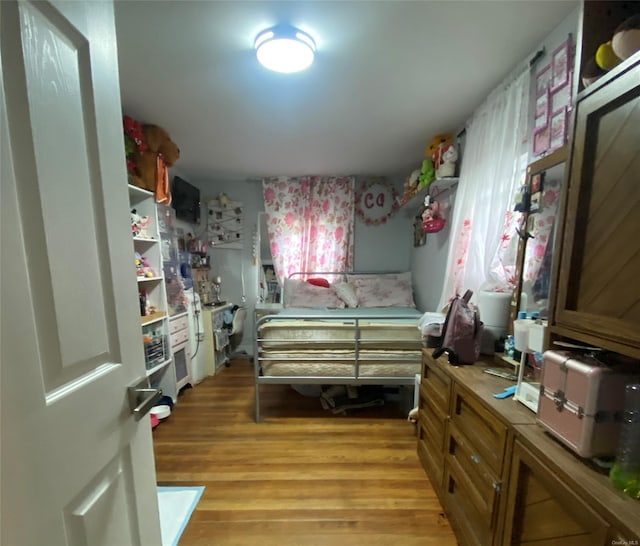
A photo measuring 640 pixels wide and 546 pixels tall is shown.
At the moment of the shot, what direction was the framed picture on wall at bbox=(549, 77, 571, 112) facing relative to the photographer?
facing the viewer and to the left of the viewer

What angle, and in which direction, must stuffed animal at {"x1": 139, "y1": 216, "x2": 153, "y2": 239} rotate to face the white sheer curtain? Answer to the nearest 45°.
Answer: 0° — it already faces it

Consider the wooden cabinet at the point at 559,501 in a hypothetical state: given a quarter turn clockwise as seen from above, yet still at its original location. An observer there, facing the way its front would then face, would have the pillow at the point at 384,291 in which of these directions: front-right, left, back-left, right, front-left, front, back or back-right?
front

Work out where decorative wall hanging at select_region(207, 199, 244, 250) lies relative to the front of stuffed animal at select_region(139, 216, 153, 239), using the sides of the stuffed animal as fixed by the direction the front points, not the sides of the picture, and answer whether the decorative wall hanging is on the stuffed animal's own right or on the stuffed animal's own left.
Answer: on the stuffed animal's own left

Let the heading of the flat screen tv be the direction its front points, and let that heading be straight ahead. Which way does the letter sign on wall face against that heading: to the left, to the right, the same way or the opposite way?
to the right

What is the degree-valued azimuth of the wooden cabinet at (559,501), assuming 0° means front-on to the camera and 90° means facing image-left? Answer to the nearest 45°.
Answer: approximately 45°

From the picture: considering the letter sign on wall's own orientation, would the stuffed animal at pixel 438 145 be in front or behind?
in front

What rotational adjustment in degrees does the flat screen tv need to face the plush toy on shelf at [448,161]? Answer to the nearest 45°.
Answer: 0° — it already faces it

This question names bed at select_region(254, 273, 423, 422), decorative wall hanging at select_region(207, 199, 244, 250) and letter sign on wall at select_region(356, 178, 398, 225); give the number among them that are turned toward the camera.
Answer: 3

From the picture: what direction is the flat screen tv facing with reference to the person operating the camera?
facing the viewer and to the right of the viewer
